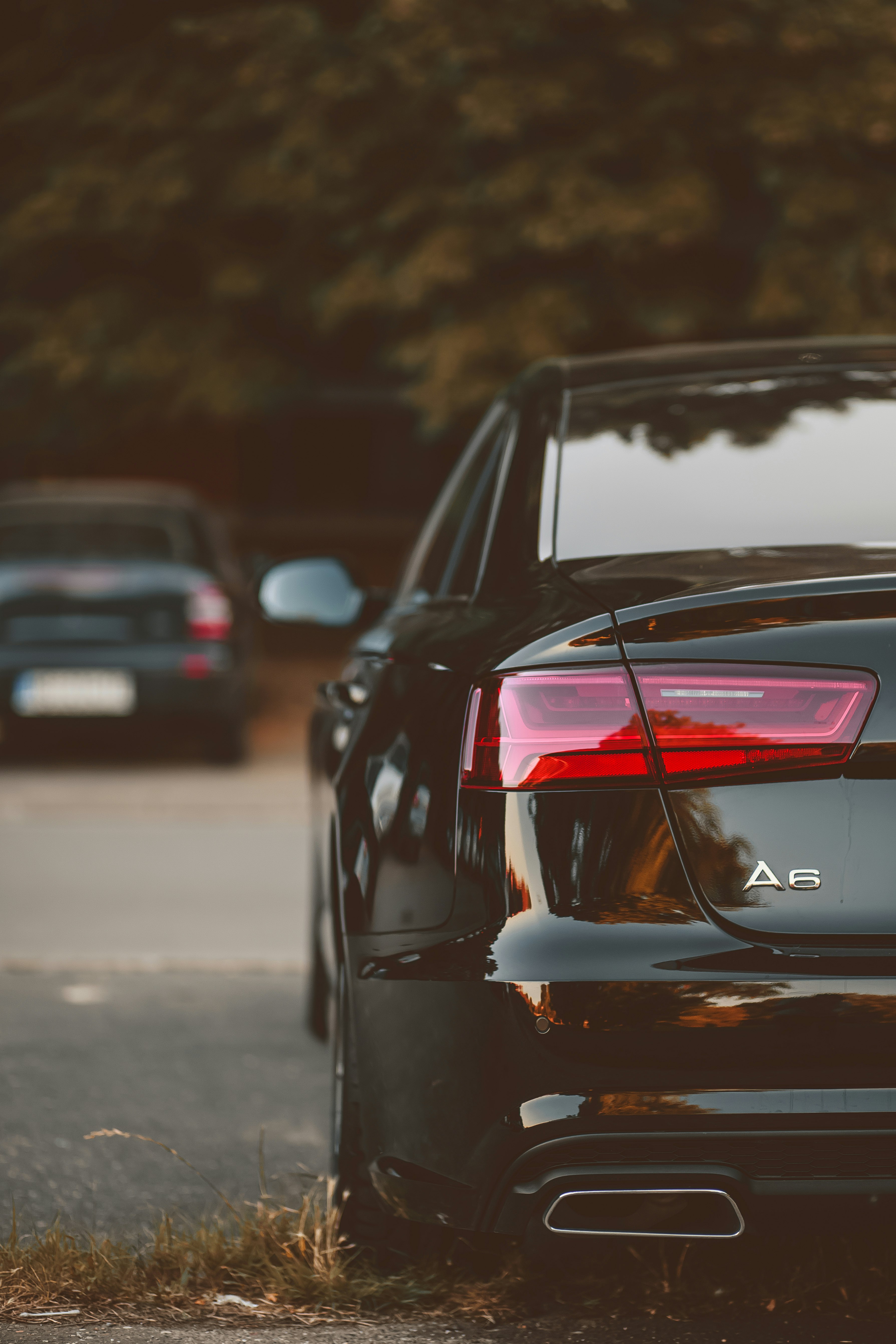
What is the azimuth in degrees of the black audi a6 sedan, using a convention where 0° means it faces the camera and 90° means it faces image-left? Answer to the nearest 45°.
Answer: approximately 180°

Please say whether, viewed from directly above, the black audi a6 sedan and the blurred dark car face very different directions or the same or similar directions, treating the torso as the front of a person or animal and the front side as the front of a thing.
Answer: same or similar directions

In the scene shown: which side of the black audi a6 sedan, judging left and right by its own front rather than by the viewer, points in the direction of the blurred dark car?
front

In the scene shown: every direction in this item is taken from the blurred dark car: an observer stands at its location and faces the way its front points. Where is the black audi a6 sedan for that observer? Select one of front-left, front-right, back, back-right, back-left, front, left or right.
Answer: back

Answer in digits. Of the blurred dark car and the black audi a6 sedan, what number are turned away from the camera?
2

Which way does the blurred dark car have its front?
away from the camera
